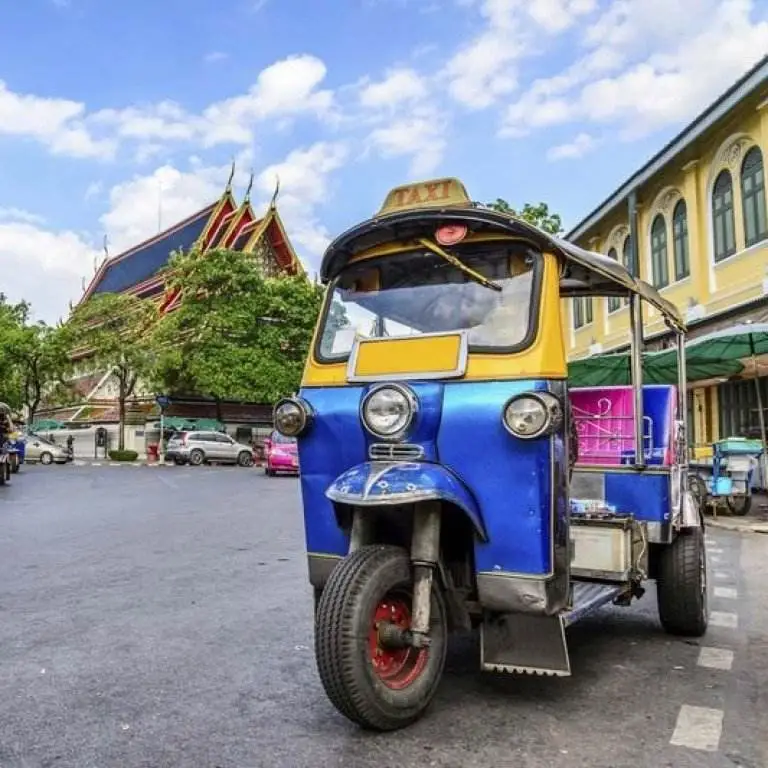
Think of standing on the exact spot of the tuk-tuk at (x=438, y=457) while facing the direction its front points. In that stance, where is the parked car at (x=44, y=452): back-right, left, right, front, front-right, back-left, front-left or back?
right

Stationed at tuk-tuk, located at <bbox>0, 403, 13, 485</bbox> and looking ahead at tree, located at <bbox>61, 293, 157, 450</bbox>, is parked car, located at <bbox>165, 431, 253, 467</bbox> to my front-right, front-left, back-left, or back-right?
front-right

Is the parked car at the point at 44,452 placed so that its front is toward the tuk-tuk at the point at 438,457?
no

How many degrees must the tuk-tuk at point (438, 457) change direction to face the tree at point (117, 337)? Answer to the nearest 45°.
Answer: approximately 90° to its right

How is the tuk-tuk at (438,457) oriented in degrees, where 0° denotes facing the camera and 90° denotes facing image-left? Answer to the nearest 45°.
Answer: approximately 45°

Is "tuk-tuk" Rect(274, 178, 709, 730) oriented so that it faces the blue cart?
no

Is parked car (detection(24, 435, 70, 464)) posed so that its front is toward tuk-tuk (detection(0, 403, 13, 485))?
no
